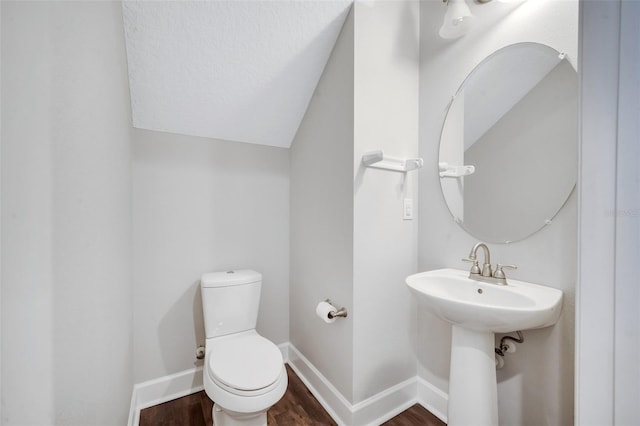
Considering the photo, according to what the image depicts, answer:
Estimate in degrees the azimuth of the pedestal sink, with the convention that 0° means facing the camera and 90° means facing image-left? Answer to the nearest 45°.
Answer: approximately 45°

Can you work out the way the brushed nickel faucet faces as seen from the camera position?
facing the viewer and to the left of the viewer

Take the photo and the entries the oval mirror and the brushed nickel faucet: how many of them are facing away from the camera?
0

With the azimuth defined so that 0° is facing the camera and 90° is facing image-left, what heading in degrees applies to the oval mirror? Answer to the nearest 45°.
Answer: approximately 45°

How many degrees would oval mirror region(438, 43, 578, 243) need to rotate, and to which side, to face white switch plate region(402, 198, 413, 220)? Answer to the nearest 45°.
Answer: approximately 45° to its right

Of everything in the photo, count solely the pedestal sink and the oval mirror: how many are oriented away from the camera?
0
